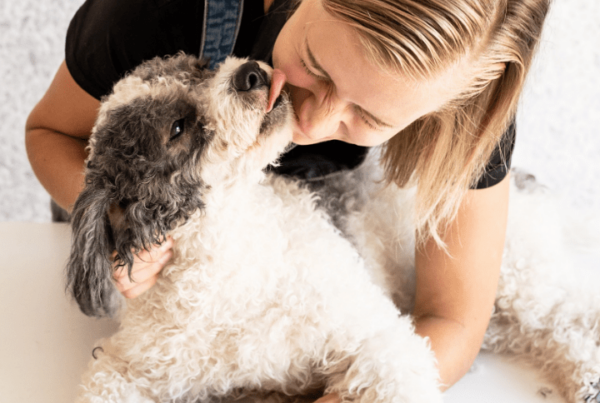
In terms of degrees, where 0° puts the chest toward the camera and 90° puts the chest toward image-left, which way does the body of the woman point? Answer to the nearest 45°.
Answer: approximately 0°

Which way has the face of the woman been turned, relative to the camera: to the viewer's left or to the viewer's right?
to the viewer's left
